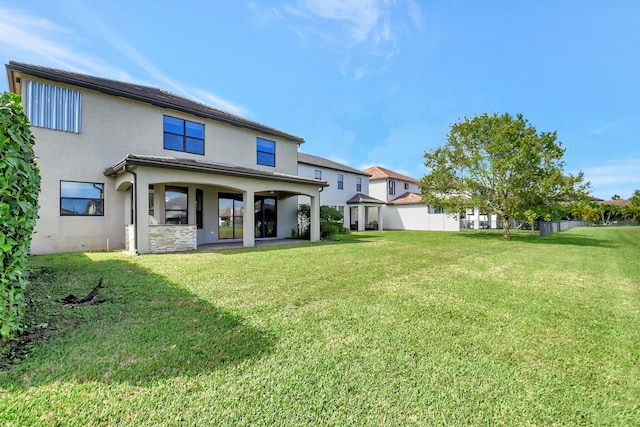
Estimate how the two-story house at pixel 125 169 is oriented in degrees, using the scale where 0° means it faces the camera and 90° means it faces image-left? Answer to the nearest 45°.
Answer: approximately 135°

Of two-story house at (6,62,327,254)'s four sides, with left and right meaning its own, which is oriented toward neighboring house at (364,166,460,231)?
right

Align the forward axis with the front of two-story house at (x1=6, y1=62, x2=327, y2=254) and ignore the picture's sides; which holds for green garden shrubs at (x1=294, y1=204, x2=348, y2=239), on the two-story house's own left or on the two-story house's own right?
on the two-story house's own right

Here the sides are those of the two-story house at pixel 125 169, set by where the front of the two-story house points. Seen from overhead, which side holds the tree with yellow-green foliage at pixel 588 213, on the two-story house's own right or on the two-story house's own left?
on the two-story house's own right
